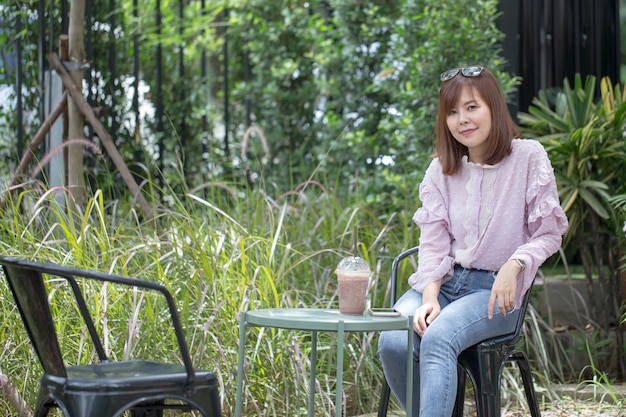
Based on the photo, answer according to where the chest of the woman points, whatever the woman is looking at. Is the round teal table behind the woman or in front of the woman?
in front

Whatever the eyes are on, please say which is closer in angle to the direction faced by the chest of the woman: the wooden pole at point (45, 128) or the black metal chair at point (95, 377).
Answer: the black metal chair

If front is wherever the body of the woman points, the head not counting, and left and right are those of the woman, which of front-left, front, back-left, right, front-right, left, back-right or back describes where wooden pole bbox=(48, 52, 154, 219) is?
right

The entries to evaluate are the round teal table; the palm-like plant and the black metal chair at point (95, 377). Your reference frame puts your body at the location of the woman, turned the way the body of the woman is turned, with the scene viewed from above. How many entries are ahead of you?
2

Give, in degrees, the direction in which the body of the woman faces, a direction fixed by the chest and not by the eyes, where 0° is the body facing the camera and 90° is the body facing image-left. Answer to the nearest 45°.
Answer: approximately 45°

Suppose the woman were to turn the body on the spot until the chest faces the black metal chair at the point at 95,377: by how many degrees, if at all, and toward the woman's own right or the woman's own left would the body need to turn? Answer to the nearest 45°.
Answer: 0° — they already face it

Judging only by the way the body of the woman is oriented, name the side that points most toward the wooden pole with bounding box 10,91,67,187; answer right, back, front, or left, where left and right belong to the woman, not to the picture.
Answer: right
